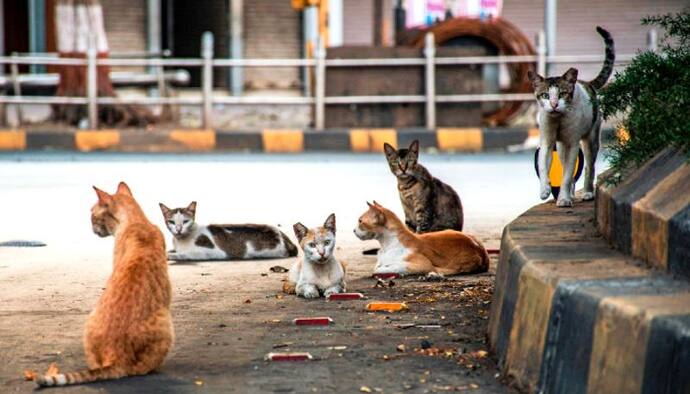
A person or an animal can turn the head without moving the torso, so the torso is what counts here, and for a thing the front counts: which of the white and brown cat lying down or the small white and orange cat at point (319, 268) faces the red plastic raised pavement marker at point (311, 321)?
the small white and orange cat

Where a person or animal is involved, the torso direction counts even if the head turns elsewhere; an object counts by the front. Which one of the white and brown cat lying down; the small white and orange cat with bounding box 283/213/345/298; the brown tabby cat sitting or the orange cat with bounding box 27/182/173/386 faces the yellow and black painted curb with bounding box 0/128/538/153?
the orange cat

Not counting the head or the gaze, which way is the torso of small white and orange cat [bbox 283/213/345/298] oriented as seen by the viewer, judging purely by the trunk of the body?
toward the camera

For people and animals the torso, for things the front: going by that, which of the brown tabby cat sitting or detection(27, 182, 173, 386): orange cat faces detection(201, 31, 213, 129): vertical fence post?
the orange cat

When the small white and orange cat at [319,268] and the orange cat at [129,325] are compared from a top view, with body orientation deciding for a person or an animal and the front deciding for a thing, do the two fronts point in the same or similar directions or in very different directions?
very different directions

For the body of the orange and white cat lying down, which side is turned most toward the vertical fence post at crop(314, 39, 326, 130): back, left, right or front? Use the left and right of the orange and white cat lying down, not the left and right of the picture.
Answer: right

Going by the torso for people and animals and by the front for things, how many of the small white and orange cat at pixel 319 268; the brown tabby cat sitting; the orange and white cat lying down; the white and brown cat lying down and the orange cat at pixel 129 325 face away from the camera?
1

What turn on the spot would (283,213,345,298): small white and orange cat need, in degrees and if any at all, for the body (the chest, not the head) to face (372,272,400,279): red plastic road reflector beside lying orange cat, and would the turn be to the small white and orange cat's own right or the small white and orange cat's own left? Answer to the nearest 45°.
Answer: approximately 135° to the small white and orange cat's own left

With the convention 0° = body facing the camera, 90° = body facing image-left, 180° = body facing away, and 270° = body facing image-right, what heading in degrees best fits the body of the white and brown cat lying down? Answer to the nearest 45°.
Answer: approximately 90°

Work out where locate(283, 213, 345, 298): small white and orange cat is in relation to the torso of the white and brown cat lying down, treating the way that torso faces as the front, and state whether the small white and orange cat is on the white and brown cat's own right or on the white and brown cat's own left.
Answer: on the white and brown cat's own left

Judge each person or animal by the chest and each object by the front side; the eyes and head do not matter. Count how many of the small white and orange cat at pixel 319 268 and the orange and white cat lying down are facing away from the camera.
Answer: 0

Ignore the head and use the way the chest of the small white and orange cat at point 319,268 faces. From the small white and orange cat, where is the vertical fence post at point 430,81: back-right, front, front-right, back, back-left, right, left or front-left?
back

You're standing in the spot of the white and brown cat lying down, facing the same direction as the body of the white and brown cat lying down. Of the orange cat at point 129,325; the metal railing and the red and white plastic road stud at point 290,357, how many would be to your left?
2

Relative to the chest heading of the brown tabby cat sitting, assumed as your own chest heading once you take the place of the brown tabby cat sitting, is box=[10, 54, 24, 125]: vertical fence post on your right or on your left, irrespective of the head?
on your right

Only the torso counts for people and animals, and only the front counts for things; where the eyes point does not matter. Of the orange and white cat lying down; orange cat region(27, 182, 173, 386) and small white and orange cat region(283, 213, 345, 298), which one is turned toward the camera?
the small white and orange cat

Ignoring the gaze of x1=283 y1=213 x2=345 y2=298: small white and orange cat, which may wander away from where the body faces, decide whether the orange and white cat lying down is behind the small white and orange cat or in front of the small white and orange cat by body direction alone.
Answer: behind

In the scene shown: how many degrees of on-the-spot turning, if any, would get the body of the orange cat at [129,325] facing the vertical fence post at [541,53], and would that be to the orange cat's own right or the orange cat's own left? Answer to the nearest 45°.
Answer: approximately 45° to the orange cat's own right

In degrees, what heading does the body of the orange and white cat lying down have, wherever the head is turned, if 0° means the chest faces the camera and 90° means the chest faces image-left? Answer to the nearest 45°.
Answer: approximately 90°
